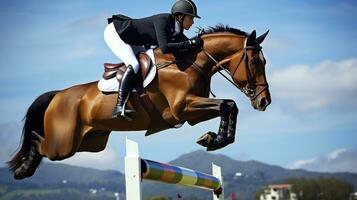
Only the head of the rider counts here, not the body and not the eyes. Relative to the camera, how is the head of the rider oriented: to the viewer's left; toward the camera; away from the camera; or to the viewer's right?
to the viewer's right

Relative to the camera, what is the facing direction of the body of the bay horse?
to the viewer's right

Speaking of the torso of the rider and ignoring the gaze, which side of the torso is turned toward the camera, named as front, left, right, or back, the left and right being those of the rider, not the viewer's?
right
